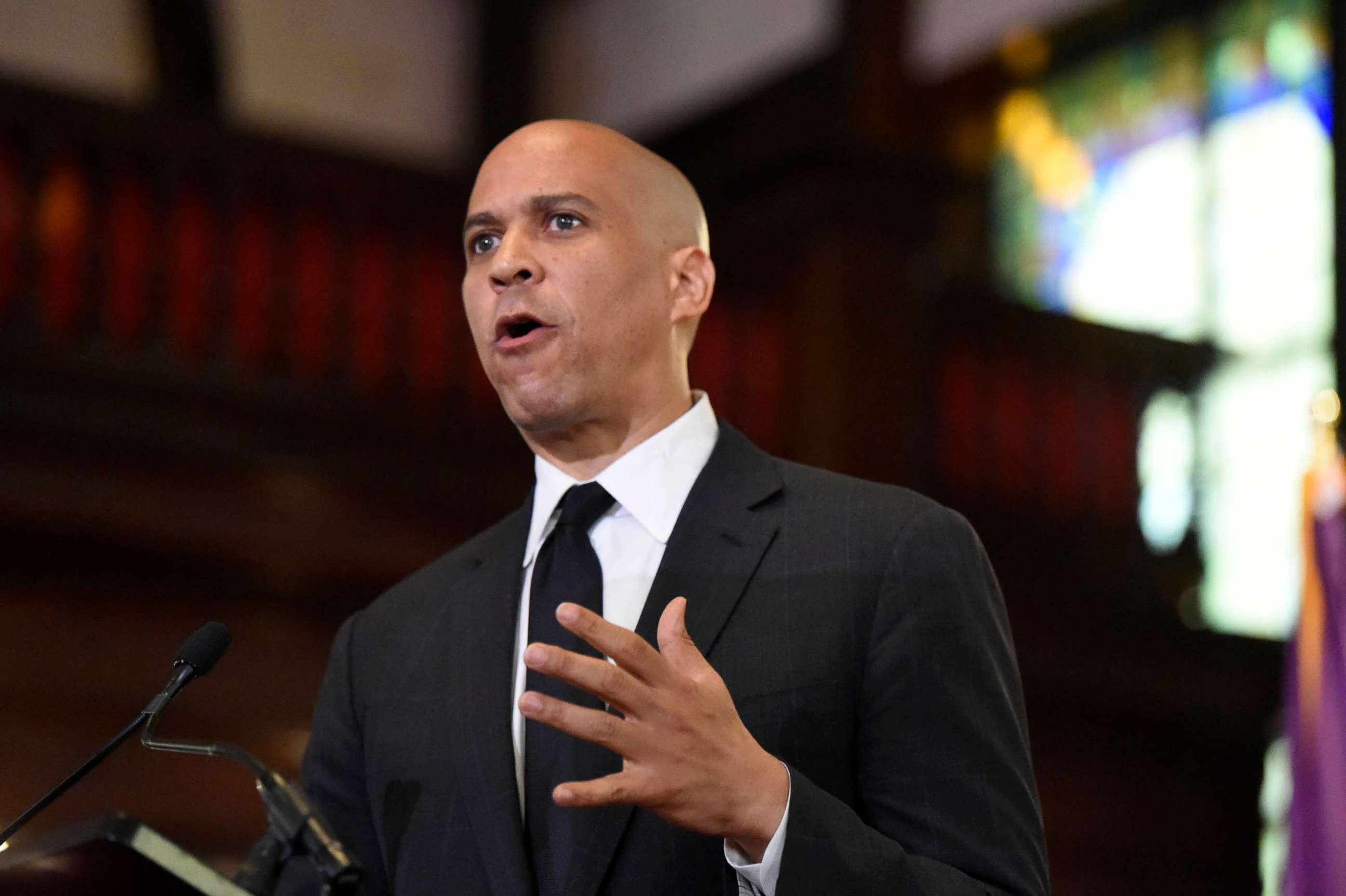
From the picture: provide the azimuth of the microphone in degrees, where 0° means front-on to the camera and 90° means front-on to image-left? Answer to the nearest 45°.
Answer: approximately 270°
